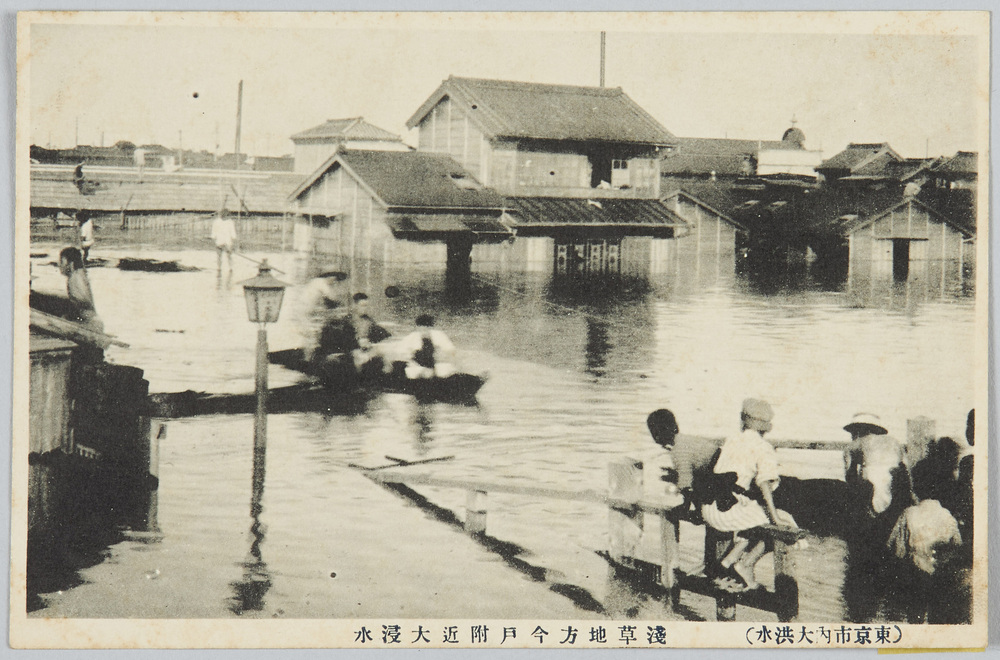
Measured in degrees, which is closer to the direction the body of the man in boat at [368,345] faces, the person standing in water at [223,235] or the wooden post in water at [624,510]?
the wooden post in water

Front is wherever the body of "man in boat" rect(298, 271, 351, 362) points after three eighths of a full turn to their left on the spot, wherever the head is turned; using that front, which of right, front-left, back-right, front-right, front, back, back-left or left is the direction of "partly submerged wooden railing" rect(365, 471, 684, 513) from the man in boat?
back

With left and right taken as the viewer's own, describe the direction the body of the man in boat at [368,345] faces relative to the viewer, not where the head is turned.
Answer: facing to the right of the viewer

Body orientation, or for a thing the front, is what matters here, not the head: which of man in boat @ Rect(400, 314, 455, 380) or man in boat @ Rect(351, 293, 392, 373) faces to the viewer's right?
man in boat @ Rect(351, 293, 392, 373)

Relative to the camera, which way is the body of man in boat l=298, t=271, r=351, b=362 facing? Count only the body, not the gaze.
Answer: to the viewer's right

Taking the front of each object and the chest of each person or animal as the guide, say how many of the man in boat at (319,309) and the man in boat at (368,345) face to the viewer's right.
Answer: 2
